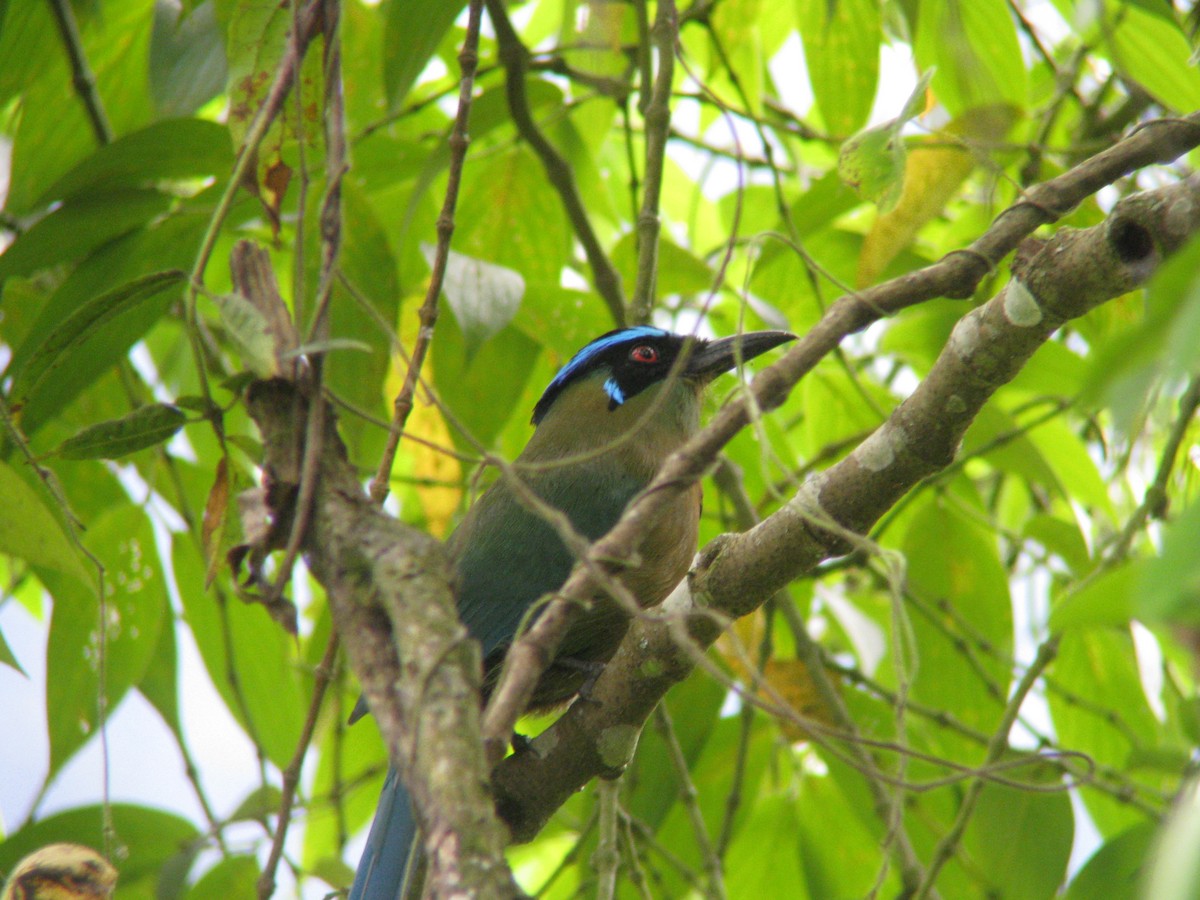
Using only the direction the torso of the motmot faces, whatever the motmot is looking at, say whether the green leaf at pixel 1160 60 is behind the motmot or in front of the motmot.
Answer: in front

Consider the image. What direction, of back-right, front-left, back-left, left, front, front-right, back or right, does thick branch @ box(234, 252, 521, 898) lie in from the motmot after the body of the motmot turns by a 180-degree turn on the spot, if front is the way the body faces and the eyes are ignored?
left

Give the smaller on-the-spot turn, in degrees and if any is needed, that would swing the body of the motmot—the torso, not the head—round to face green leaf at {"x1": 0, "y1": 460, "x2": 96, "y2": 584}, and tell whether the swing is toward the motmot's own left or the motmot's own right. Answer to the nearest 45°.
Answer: approximately 135° to the motmot's own right

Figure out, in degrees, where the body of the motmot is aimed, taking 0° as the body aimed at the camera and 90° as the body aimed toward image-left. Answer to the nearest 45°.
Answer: approximately 270°

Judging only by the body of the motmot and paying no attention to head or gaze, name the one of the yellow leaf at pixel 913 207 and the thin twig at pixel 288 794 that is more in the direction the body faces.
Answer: the yellow leaf

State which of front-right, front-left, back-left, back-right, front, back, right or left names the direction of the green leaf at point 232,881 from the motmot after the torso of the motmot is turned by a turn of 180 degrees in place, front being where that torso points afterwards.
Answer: front

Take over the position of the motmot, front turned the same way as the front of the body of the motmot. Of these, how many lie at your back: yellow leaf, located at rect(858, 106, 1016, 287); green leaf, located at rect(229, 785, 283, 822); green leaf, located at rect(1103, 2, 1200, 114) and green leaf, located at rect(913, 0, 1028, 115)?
1
